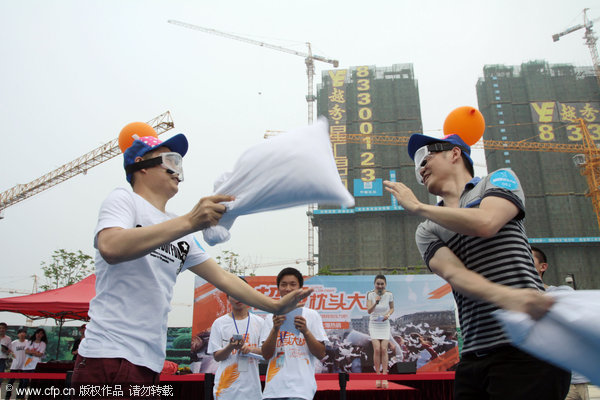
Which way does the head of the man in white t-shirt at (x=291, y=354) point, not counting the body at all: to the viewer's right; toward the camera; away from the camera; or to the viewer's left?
toward the camera

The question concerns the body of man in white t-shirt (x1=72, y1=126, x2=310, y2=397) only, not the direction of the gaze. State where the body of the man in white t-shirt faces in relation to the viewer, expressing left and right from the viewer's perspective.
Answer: facing the viewer and to the right of the viewer

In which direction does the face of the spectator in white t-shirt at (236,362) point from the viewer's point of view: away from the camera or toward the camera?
toward the camera

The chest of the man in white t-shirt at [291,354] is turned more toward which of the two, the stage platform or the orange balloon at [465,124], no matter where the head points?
the orange balloon

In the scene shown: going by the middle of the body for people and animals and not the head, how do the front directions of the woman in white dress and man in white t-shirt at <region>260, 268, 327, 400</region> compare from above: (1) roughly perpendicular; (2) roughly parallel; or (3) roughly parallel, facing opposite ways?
roughly parallel

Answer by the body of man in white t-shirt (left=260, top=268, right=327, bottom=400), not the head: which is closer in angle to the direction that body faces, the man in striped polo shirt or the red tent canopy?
the man in striped polo shirt

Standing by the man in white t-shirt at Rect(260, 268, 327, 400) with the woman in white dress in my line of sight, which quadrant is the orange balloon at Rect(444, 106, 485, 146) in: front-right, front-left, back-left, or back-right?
back-right

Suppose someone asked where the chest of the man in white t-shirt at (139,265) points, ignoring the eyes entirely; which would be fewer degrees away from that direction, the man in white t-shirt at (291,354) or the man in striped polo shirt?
the man in striped polo shirt

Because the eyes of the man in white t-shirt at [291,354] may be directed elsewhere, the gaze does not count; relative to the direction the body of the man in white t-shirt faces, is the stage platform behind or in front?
behind

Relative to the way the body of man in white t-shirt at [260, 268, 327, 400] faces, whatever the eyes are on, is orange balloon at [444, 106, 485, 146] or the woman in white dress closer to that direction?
the orange balloon

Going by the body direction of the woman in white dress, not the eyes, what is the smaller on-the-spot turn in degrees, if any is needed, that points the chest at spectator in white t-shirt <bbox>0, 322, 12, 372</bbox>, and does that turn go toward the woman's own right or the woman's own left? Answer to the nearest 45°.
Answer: approximately 90° to the woman's own right

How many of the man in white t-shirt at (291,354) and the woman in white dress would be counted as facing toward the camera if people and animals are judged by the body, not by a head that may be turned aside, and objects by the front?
2

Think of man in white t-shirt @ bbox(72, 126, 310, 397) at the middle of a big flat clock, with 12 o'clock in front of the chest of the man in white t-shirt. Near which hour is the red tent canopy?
The red tent canopy is roughly at 7 o'clock from the man in white t-shirt.

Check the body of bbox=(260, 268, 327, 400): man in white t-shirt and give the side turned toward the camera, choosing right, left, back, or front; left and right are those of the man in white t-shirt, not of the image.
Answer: front

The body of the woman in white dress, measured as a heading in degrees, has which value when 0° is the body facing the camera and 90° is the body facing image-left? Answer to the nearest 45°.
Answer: approximately 0°

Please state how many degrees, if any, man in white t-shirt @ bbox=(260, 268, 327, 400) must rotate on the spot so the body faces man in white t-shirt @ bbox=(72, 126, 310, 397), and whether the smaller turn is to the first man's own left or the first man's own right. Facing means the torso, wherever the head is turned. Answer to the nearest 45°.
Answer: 0° — they already face them
